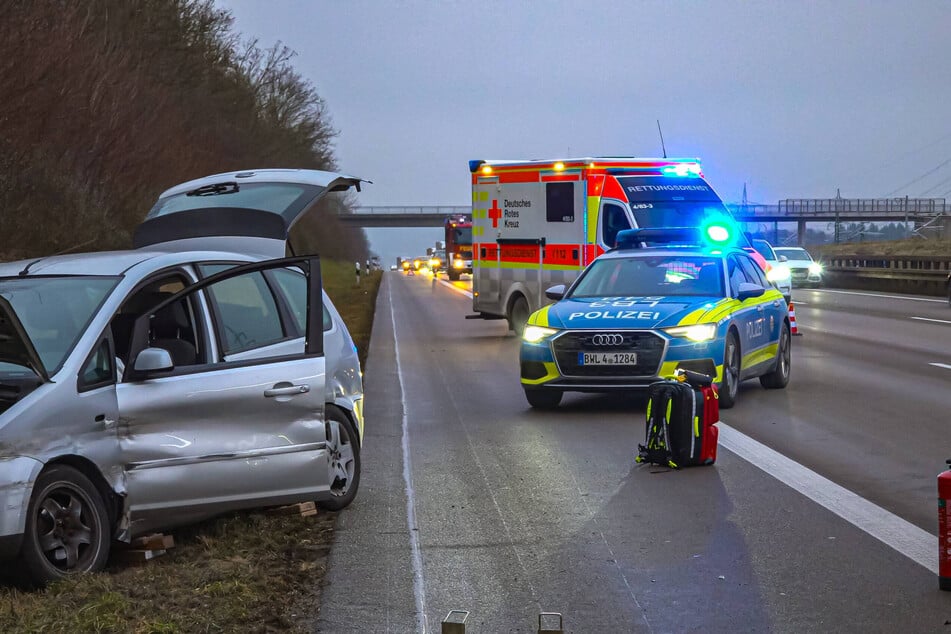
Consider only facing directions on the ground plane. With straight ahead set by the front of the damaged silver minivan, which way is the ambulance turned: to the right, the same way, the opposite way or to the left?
to the left

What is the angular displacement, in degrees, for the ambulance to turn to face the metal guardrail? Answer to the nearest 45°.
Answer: approximately 90° to its left

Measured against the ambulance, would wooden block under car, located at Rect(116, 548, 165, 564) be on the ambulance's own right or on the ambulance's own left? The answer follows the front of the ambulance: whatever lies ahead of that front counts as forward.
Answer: on the ambulance's own right

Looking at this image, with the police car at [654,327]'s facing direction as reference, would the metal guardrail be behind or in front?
behind

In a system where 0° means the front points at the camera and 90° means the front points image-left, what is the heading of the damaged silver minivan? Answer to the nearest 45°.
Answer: approximately 45°

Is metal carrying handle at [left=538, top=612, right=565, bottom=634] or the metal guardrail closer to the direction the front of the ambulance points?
the metal carrying handle

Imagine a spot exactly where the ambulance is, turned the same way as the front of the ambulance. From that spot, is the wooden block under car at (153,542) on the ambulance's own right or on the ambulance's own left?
on the ambulance's own right

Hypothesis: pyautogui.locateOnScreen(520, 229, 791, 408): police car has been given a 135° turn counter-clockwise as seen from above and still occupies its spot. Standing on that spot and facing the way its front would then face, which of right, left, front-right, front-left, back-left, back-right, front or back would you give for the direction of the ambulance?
left
